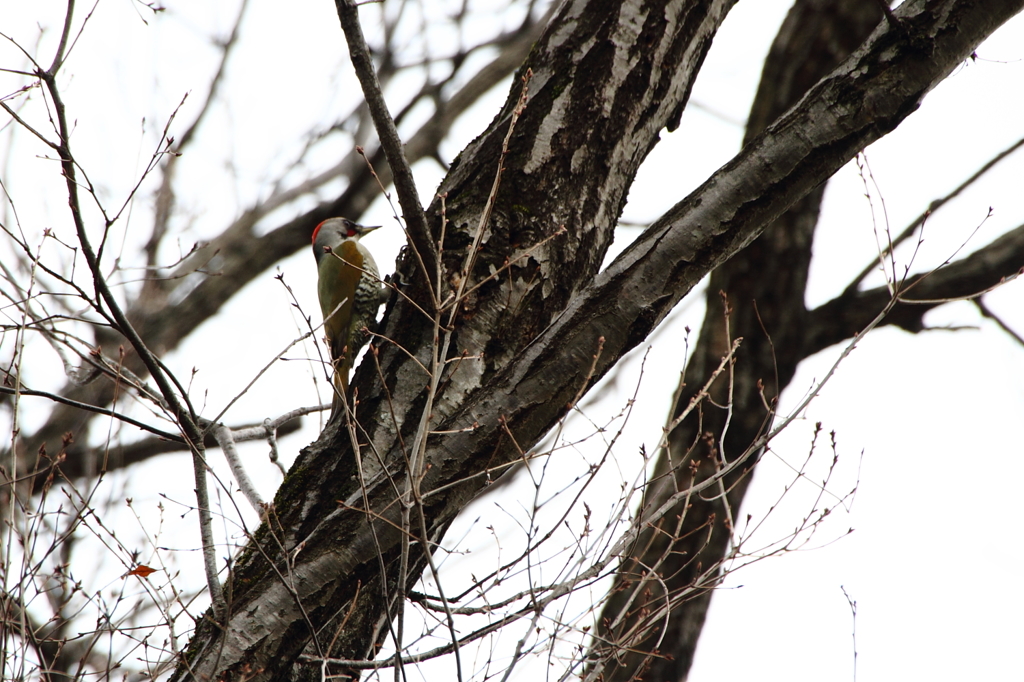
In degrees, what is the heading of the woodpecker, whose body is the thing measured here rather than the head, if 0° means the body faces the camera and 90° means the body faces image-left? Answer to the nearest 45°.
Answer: approximately 270°
